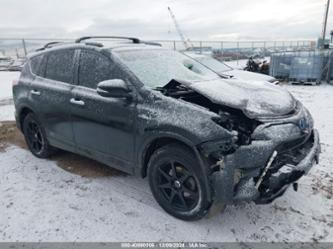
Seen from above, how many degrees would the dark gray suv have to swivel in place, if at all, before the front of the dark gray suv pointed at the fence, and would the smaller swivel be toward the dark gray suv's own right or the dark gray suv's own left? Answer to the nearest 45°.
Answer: approximately 135° to the dark gray suv's own left

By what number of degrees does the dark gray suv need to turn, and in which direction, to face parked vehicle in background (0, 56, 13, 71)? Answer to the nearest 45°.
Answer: approximately 180°

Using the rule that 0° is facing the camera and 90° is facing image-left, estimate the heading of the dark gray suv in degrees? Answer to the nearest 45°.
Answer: approximately 315°
